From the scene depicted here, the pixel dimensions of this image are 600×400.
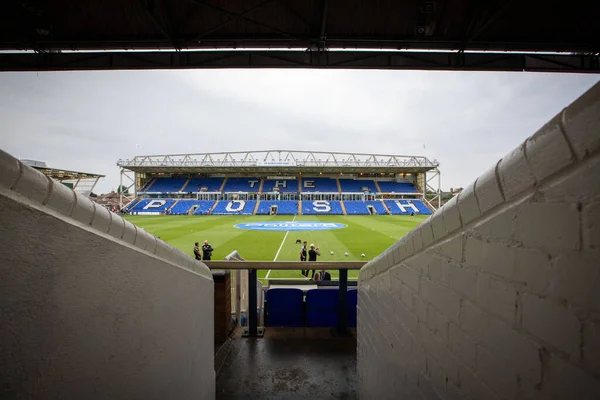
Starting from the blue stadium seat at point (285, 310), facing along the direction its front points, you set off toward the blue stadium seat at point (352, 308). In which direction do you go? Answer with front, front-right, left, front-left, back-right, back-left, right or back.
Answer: right

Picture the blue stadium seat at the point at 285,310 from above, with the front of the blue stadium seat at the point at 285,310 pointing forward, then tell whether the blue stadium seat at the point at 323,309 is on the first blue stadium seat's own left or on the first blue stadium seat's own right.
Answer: on the first blue stadium seat's own right

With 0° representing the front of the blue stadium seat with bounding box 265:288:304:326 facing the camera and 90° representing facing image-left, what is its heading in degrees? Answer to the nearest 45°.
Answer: approximately 180°
